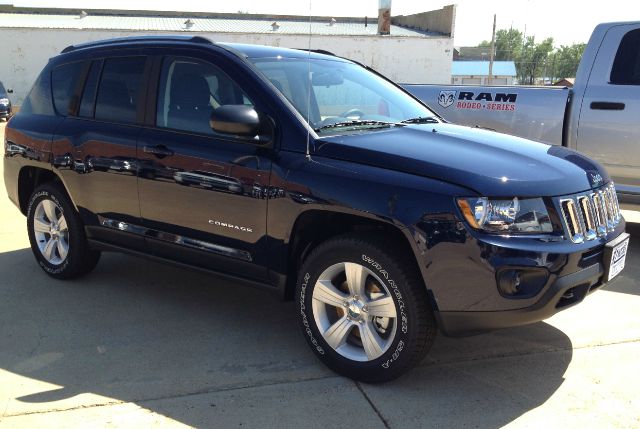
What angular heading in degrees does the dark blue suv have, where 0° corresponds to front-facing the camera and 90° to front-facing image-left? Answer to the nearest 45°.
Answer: approximately 315°

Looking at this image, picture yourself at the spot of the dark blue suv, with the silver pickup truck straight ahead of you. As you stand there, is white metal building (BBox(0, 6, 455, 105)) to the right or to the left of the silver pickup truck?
left

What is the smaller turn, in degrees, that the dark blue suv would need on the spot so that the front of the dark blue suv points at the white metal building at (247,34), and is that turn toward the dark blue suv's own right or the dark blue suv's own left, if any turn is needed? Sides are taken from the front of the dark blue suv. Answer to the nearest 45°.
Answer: approximately 135° to the dark blue suv's own left

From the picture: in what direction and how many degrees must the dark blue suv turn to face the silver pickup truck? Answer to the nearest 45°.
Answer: approximately 90° to its left

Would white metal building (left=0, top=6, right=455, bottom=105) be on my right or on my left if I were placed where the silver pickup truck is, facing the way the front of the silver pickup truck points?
on my left

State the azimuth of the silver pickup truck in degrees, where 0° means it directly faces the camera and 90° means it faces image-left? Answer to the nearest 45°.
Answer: approximately 270°
